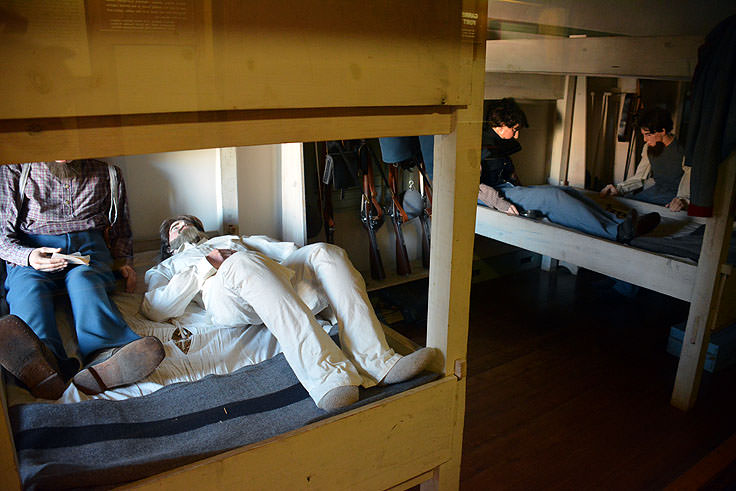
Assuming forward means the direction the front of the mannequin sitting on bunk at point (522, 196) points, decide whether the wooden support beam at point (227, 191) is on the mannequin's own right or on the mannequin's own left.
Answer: on the mannequin's own right

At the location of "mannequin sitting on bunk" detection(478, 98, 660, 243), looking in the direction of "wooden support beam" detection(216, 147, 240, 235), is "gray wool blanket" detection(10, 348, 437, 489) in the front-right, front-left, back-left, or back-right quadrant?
front-left

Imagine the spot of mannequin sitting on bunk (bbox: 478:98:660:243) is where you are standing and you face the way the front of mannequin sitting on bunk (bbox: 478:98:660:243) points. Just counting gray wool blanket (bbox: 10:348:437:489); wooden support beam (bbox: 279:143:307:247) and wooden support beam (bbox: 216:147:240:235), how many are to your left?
0

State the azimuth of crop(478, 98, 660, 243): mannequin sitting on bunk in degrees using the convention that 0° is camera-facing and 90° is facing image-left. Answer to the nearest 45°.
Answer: approximately 270°

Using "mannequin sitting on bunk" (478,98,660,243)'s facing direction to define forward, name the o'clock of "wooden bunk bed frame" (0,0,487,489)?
The wooden bunk bed frame is roughly at 3 o'clock from the mannequin sitting on bunk.

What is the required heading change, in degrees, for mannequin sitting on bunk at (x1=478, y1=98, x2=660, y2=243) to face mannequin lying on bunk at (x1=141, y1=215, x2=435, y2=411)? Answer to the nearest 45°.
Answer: approximately 90° to its right

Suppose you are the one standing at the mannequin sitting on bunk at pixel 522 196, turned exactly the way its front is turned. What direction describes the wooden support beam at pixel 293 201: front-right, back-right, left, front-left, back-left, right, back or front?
back-right

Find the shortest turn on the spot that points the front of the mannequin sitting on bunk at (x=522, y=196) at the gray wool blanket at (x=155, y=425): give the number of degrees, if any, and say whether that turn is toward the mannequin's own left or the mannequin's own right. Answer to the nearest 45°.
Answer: approximately 90° to the mannequin's own right

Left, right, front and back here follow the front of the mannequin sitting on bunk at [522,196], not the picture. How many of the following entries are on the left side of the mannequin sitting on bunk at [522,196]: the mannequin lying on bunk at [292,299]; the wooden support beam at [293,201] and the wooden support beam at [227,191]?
0
